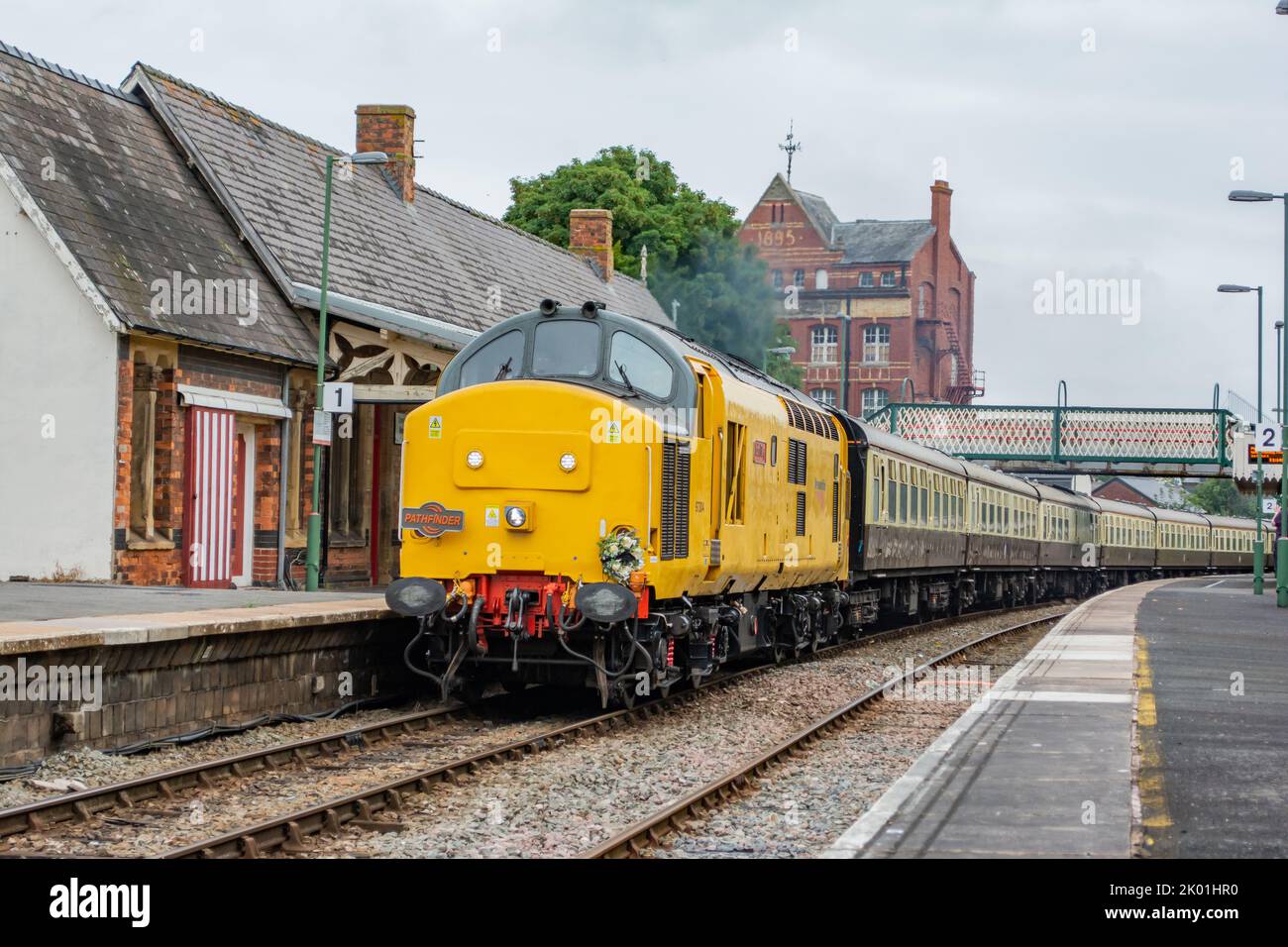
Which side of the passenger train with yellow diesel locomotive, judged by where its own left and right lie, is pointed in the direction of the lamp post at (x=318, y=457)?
right

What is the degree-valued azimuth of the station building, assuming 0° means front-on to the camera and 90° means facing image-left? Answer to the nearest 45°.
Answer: approximately 315°

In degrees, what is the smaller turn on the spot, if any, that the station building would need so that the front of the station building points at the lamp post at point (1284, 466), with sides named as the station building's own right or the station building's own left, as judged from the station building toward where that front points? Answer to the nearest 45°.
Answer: approximately 45° to the station building's own left

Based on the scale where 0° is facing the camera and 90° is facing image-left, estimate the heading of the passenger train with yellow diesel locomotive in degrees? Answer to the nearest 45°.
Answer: approximately 45°

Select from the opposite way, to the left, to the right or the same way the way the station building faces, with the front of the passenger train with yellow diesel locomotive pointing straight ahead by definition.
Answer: to the left

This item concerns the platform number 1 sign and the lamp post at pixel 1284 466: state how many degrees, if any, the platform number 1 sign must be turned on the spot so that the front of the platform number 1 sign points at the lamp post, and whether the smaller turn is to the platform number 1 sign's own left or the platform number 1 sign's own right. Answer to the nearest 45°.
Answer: approximately 90° to the platform number 1 sign's own left

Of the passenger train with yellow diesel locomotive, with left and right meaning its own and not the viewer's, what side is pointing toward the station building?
right

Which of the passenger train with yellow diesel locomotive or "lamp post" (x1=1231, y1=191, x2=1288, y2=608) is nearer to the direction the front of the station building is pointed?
the passenger train with yellow diesel locomotive

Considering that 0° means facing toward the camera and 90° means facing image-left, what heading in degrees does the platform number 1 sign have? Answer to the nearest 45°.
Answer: approximately 0°
